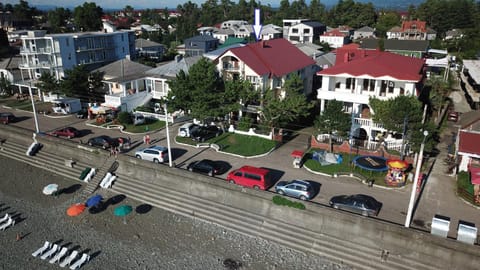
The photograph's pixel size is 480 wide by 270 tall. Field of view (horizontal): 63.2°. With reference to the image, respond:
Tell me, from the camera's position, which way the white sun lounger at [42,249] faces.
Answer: facing the viewer and to the left of the viewer

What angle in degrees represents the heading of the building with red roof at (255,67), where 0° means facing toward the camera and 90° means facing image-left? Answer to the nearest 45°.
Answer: approximately 45°

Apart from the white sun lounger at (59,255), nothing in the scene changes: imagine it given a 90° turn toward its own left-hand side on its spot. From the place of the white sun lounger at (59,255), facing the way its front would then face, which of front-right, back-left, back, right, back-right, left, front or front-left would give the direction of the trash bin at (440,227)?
front

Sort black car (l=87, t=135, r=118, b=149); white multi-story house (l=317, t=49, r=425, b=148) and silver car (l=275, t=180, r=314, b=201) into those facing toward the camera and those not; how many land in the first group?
1

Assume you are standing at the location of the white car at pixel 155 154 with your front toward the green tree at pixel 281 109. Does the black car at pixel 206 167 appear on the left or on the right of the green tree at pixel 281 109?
right

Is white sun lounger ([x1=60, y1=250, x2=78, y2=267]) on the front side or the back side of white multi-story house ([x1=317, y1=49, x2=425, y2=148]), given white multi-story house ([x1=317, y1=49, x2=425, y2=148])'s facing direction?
on the front side

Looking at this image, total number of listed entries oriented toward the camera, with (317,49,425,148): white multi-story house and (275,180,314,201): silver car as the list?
1

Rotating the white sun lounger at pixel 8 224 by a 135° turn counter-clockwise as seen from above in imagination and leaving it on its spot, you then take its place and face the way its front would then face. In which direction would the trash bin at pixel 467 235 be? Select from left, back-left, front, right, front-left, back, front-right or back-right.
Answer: front-right

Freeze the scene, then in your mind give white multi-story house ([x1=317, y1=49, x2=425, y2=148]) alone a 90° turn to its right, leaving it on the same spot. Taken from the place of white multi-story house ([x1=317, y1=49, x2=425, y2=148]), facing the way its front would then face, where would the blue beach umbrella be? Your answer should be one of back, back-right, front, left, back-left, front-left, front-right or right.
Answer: front-left

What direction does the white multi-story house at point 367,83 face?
toward the camera

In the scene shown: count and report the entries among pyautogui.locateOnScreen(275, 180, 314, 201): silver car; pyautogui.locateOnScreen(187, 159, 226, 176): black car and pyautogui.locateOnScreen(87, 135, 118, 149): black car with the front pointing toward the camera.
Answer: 0

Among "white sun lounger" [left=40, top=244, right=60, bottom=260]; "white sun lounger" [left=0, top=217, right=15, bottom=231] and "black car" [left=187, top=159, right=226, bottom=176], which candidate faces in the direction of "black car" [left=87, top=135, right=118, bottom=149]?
"black car" [left=187, top=159, right=226, bottom=176]

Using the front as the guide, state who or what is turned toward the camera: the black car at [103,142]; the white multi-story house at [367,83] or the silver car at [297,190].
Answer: the white multi-story house

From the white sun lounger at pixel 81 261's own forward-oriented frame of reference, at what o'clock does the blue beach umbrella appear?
The blue beach umbrella is roughly at 5 o'clock from the white sun lounger.

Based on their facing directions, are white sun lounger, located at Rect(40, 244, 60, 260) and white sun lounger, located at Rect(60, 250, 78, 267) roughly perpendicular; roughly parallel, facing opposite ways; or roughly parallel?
roughly parallel
